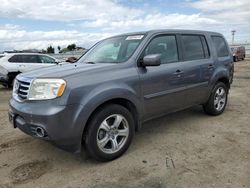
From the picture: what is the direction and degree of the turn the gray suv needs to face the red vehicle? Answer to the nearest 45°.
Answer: approximately 180°

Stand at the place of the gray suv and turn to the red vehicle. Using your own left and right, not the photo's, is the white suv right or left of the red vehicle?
left

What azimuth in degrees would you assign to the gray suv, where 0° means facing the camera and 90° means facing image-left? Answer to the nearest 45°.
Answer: approximately 45°

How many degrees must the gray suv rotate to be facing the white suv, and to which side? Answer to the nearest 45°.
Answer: approximately 90° to its right
